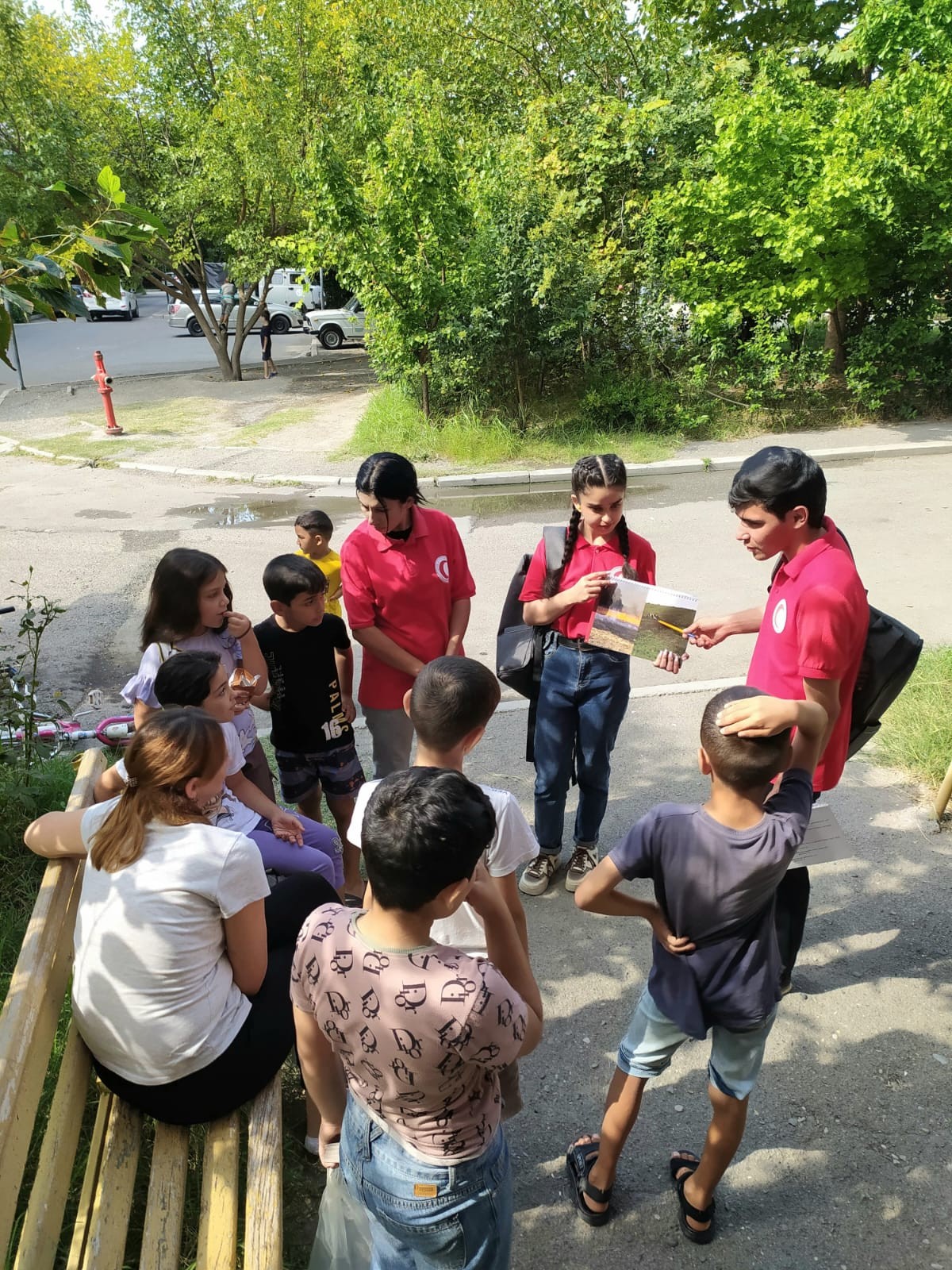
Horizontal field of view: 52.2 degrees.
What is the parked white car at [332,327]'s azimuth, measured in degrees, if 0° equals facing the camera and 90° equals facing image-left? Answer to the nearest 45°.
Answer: approximately 90°

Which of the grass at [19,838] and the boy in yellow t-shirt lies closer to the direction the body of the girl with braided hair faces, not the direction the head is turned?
the grass

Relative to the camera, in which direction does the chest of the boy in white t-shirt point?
away from the camera

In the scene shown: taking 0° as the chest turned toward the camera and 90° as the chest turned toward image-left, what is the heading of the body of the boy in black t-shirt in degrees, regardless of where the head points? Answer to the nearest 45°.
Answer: approximately 315°

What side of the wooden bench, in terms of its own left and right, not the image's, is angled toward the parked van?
left

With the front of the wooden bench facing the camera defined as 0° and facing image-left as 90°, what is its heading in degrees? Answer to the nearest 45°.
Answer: approximately 270°

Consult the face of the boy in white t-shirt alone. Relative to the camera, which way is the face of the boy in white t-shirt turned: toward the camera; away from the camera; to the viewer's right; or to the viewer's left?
away from the camera

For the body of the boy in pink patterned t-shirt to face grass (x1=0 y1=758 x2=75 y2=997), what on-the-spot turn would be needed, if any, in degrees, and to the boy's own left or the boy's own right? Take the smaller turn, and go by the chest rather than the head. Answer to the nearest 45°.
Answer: approximately 90° to the boy's own left

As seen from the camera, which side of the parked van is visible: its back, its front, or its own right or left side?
right
